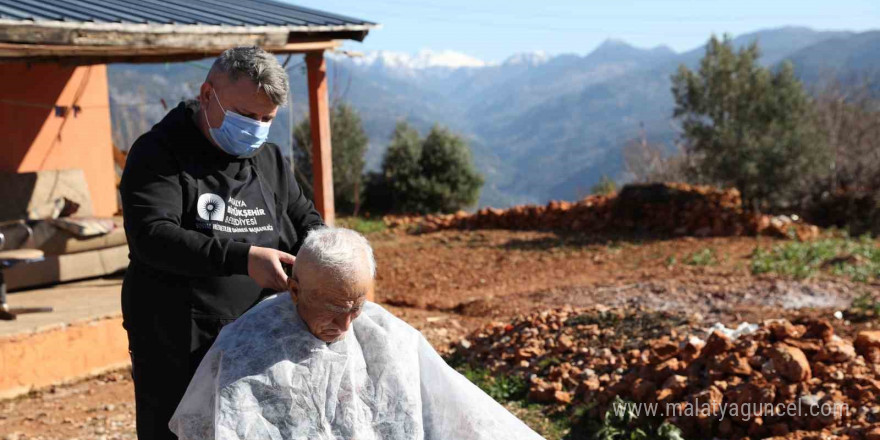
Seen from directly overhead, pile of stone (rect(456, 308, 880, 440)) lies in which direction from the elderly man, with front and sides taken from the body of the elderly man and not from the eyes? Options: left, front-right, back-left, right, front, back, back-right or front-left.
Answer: back-left

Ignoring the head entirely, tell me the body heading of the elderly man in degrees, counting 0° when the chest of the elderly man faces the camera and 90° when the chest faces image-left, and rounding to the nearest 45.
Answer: approximately 0°

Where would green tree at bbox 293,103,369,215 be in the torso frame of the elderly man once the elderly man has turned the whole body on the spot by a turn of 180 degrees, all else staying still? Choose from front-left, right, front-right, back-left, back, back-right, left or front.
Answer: front

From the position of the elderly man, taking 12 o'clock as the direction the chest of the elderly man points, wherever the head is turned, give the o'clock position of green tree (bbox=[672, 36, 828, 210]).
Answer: The green tree is roughly at 7 o'clock from the elderly man.

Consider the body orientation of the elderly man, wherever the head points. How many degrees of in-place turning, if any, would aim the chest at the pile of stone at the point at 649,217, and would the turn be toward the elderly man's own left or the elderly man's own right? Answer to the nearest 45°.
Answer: approximately 135° to the elderly man's own left

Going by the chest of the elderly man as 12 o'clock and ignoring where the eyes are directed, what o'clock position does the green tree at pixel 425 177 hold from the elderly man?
The green tree is roughly at 6 o'clock from the elderly man.

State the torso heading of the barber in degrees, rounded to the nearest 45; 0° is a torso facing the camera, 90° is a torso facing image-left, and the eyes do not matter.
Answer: approximately 315°

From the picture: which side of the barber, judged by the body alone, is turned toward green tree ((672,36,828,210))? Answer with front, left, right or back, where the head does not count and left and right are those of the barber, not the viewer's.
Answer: left
